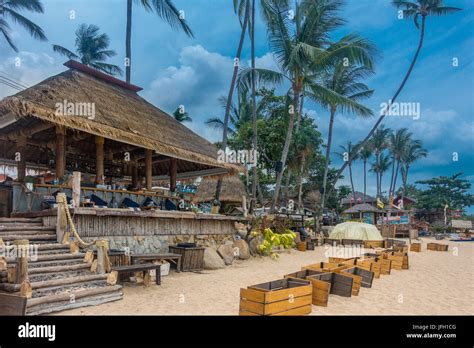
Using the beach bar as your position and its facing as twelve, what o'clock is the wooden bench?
The wooden bench is roughly at 1 o'clock from the beach bar.

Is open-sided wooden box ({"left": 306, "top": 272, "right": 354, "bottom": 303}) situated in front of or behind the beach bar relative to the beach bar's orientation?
in front

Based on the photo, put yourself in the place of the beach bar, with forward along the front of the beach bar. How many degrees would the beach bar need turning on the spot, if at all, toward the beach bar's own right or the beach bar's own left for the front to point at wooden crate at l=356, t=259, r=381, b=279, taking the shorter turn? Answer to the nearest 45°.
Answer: approximately 45° to the beach bar's own left

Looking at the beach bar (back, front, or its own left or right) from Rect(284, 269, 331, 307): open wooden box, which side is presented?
front

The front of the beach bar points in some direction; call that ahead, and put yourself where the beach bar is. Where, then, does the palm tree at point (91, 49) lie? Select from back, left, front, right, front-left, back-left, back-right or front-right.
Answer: back-left

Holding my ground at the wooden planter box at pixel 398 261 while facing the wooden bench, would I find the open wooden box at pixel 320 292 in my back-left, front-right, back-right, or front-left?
front-left

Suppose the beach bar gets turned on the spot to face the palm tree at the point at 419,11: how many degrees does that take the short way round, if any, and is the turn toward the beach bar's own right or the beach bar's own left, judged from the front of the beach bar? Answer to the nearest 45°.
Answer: approximately 90° to the beach bar's own left

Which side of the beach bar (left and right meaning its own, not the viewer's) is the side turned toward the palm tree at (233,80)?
left

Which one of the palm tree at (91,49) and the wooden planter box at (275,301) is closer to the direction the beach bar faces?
the wooden planter box

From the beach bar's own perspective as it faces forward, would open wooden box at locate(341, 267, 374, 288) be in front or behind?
in front

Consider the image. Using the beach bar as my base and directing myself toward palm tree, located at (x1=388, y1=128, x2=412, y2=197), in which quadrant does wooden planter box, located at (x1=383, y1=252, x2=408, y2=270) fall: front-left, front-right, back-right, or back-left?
front-right

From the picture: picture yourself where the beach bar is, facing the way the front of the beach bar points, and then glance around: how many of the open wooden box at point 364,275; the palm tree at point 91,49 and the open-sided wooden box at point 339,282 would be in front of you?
2

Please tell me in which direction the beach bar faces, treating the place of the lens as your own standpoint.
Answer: facing the viewer and to the right of the viewer
